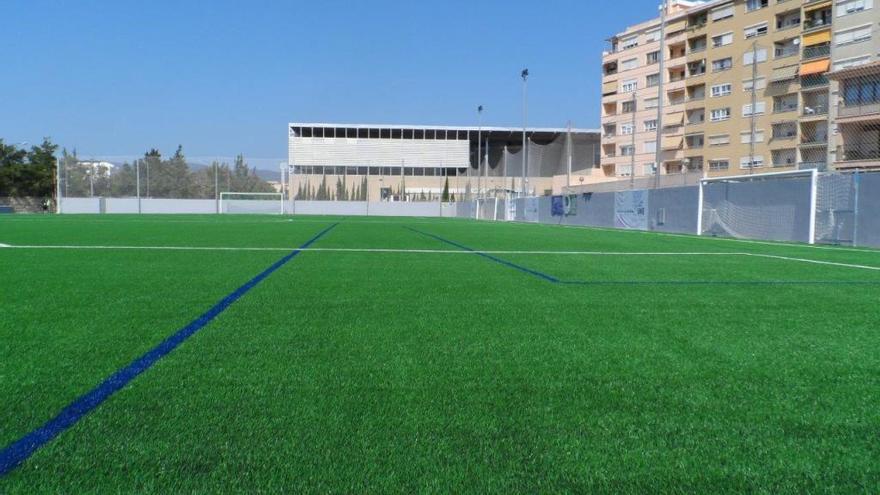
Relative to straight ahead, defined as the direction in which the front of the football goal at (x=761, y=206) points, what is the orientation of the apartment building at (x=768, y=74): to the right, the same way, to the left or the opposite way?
the same way

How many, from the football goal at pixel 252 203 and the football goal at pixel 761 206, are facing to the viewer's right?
0

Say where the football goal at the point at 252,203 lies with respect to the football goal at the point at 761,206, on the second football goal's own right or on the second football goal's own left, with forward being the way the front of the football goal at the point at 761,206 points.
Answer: on the second football goal's own right

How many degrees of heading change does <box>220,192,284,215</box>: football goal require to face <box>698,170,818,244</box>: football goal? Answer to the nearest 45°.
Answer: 0° — it already faces it

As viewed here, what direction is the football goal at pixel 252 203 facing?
toward the camera

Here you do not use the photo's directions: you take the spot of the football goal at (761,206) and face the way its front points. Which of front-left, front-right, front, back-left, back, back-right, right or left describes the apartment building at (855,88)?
back-right

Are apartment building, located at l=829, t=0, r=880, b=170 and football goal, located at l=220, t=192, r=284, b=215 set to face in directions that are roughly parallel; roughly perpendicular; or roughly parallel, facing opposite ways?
roughly perpendicular

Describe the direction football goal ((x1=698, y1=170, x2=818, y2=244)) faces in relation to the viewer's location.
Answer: facing the viewer and to the left of the viewer

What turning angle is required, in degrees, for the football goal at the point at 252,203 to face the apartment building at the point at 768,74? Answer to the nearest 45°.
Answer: approximately 45° to its left

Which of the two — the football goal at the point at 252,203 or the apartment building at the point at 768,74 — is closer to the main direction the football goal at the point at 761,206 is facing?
the football goal

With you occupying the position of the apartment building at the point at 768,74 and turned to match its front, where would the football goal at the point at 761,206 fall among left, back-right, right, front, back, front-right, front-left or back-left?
front-left

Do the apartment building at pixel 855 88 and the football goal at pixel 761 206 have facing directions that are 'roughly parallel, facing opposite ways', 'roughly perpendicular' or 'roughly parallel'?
roughly parallel

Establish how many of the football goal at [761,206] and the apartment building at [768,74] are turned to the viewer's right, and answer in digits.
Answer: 0

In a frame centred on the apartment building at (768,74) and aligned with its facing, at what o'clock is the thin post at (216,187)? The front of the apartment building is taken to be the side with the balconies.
The thin post is roughly at 1 o'clock from the apartment building.

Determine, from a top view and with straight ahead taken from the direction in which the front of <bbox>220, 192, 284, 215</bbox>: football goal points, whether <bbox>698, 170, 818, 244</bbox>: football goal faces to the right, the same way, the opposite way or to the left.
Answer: to the right

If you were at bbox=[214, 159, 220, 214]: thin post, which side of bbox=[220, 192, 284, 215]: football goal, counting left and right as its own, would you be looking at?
right
